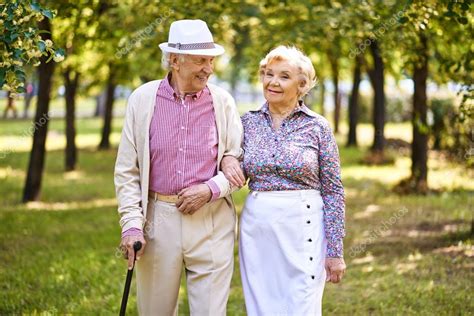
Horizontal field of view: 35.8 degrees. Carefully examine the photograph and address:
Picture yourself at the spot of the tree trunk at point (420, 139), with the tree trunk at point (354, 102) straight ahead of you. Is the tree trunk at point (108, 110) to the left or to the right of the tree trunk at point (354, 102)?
left

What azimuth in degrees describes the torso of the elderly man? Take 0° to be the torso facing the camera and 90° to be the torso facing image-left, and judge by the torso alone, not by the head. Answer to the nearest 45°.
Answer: approximately 0°

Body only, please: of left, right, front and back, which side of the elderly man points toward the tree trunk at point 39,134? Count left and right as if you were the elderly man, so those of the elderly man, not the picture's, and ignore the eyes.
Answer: back

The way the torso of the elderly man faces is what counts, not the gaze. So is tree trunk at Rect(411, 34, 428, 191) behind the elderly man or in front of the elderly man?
behind

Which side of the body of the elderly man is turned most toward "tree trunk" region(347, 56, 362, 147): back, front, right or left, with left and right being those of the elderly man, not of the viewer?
back

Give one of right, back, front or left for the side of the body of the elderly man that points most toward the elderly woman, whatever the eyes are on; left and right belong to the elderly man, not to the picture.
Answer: left

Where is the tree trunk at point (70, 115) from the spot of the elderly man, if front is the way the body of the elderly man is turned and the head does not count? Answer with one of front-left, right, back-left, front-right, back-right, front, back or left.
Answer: back

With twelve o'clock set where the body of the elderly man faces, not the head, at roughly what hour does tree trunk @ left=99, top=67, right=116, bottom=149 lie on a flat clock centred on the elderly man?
The tree trunk is roughly at 6 o'clock from the elderly man.
